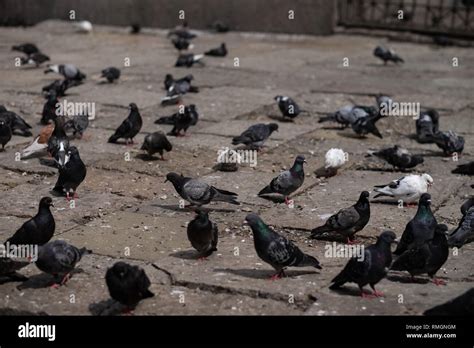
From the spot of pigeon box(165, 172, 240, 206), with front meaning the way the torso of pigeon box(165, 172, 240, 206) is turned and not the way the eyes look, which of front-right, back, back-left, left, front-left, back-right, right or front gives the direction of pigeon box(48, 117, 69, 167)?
front-right

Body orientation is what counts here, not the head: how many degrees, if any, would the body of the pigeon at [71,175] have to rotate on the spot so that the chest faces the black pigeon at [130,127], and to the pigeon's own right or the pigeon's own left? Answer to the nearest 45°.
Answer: approximately 135° to the pigeon's own left

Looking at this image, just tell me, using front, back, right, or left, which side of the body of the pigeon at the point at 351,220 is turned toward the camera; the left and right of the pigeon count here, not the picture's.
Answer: right

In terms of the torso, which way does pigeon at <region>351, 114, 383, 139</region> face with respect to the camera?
to the viewer's left

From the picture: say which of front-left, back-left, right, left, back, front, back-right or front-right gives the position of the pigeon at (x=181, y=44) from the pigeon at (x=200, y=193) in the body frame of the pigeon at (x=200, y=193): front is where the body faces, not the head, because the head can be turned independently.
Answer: right

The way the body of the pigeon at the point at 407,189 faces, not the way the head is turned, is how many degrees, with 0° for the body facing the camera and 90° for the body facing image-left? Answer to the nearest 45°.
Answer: approximately 270°

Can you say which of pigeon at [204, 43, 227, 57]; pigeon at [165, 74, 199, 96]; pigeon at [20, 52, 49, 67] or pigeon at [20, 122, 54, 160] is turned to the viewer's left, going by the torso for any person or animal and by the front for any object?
pigeon at [165, 74, 199, 96]

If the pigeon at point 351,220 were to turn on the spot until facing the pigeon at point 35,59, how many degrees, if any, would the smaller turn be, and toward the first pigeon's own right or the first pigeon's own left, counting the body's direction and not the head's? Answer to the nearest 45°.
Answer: approximately 135° to the first pigeon's own left

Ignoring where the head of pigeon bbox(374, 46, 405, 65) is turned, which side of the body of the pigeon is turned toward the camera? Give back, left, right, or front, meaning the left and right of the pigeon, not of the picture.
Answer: left
